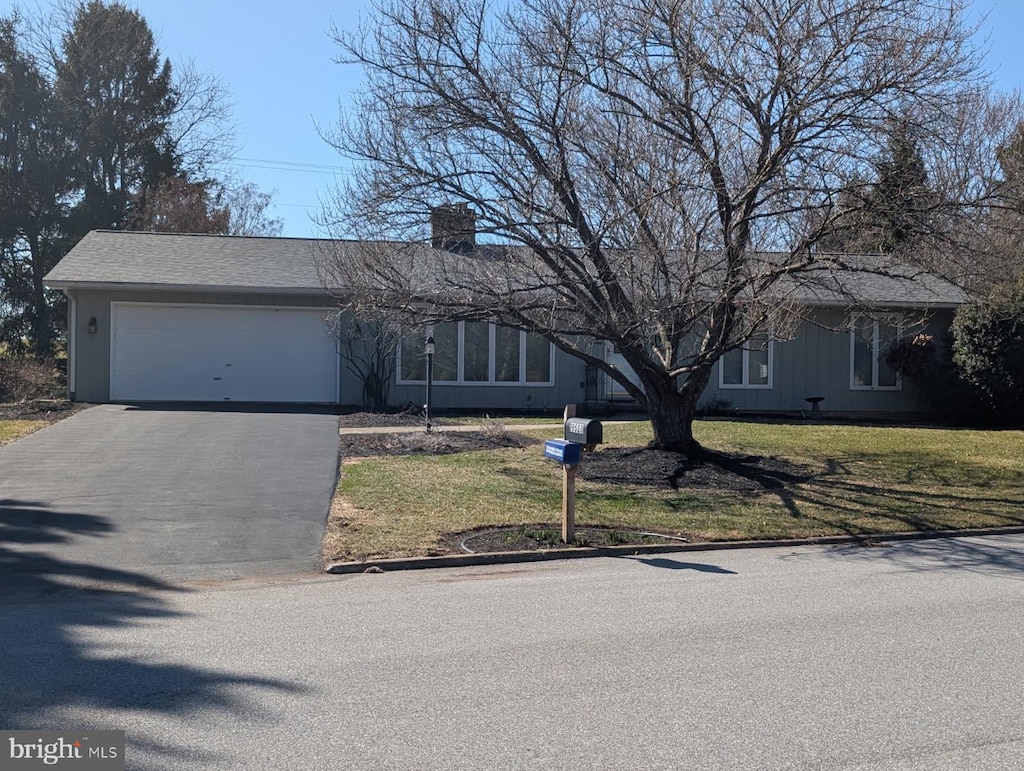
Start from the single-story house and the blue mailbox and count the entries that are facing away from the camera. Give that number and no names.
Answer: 0

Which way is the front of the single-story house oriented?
toward the camera

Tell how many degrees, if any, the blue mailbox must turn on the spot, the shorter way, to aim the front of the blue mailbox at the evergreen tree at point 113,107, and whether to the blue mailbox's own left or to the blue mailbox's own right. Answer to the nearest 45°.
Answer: approximately 180°

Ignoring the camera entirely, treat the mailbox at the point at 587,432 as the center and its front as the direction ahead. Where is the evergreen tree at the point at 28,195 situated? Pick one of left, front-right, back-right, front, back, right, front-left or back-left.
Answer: back

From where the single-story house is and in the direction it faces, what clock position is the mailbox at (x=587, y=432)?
The mailbox is roughly at 11 o'clock from the single-story house.

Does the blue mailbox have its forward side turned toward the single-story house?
no

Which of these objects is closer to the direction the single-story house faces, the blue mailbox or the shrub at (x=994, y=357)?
the blue mailbox

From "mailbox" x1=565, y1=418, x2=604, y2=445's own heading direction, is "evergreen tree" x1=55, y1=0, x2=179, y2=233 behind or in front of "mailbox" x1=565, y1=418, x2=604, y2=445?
behind

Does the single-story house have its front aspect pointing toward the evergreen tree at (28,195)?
no

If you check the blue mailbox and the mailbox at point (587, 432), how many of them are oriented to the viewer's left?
0

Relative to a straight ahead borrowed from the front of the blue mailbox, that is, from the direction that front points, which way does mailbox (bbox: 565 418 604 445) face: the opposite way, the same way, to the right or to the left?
the same way

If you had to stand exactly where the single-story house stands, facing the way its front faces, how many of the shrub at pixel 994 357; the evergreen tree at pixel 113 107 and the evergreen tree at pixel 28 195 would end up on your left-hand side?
1

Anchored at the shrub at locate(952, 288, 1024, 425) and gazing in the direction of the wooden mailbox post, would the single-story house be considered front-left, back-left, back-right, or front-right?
front-right

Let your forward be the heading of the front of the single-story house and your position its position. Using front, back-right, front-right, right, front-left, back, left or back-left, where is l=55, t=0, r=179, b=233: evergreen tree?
back-right

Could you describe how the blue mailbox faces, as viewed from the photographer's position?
facing the viewer and to the right of the viewer

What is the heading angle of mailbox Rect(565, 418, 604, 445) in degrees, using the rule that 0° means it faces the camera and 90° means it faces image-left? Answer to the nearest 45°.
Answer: approximately 315°

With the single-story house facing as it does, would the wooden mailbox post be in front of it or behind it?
in front

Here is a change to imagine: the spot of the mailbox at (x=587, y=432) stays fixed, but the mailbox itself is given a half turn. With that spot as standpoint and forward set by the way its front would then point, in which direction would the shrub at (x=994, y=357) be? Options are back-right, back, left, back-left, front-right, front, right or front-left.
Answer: right
